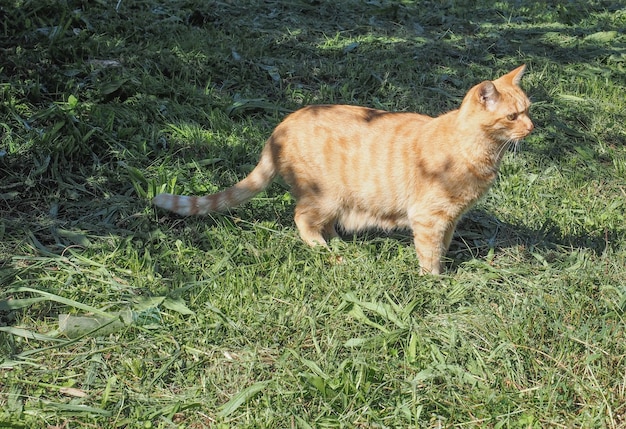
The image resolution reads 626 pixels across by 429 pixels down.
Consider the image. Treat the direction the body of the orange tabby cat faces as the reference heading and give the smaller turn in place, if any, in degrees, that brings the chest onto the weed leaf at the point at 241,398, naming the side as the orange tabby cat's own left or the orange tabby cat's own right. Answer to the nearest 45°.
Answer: approximately 90° to the orange tabby cat's own right

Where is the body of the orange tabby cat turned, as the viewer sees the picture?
to the viewer's right
